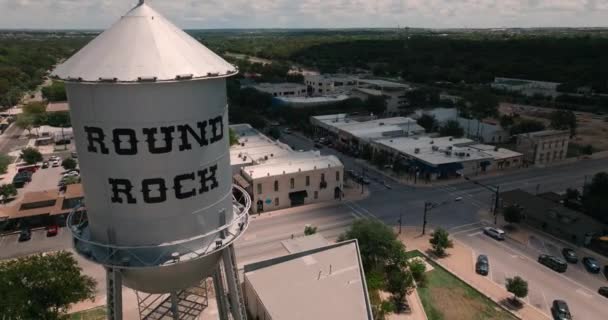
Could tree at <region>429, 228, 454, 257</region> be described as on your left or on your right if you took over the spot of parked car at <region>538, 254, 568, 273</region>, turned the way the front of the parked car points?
on your right

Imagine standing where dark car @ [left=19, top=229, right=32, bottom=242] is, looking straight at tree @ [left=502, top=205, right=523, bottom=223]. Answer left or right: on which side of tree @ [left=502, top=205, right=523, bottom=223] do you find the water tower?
right

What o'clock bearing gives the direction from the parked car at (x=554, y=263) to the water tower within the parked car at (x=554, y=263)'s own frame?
The water tower is roughly at 8 o'clock from the parked car.

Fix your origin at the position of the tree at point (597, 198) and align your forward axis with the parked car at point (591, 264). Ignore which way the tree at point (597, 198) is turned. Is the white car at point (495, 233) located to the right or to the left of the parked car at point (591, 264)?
right
